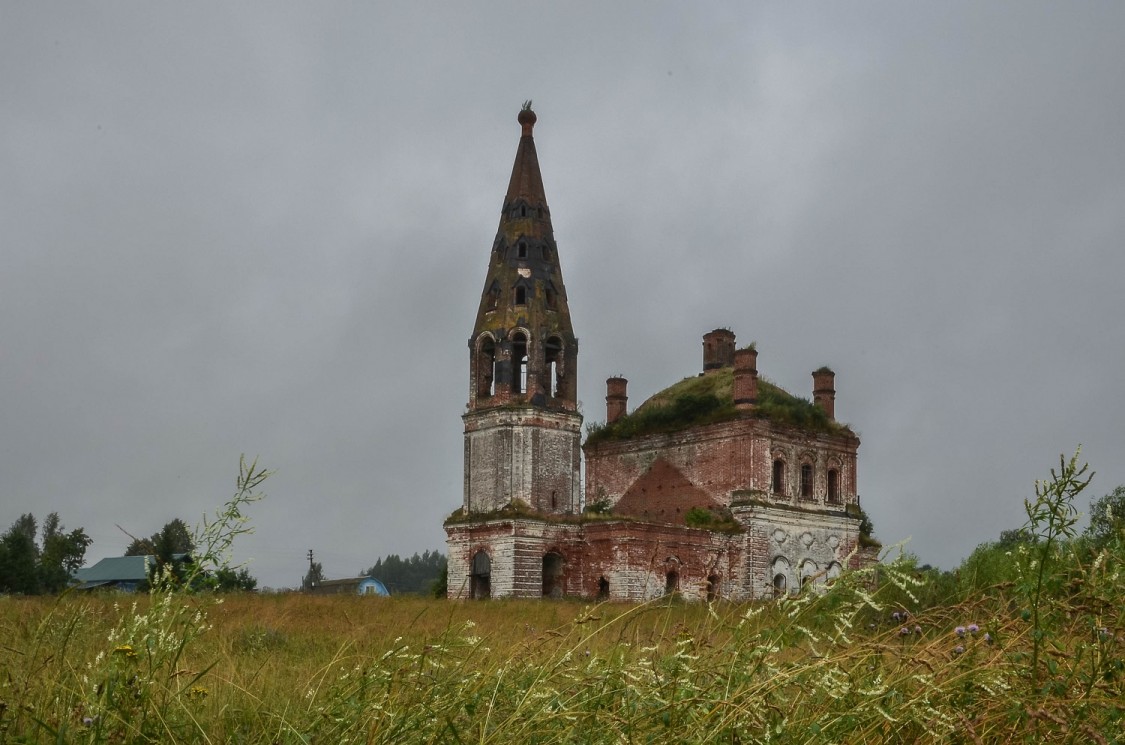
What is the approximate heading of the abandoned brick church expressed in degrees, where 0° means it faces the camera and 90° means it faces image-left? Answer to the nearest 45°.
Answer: approximately 45°
